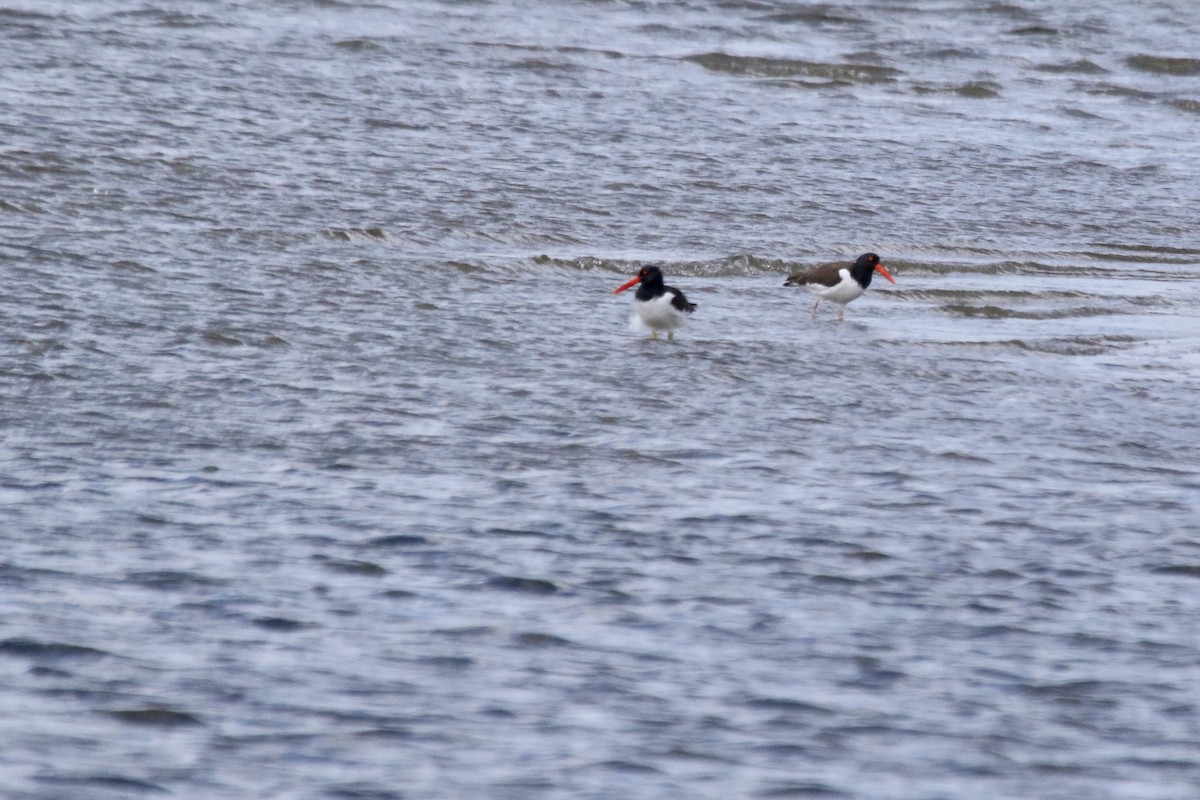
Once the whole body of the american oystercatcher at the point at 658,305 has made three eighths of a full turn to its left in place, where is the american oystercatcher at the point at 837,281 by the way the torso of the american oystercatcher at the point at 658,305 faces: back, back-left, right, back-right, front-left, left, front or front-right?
front-left

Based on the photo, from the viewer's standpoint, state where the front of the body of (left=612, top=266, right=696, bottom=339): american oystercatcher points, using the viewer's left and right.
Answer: facing the viewer and to the left of the viewer

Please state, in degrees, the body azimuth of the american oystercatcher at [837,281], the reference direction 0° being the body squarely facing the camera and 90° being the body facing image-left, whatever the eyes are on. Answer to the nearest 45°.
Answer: approximately 270°
